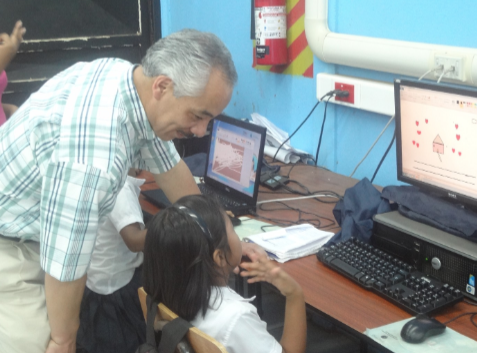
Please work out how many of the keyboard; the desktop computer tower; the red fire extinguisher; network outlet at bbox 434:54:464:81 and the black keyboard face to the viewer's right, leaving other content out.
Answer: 0

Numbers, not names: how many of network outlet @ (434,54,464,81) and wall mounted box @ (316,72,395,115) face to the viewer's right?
0

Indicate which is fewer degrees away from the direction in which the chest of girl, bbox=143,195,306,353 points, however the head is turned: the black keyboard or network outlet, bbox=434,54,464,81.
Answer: the network outlet

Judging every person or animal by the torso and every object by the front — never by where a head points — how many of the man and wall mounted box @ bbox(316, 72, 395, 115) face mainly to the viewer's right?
1

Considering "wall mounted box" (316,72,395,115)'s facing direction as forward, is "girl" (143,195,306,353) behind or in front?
in front

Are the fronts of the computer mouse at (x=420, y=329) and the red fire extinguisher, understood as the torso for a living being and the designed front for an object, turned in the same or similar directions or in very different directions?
very different directions

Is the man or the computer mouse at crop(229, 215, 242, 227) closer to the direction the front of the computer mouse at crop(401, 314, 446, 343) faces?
the computer mouse

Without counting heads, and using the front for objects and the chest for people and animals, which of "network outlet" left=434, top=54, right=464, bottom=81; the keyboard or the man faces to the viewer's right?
the man

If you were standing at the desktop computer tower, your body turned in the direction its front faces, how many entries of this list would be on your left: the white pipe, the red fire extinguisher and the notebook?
0

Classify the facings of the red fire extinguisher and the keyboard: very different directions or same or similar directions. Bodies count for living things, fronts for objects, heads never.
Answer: same or similar directions

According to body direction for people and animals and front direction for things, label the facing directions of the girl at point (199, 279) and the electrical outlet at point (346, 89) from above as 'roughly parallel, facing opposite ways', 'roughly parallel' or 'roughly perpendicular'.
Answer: roughly parallel, facing opposite ways

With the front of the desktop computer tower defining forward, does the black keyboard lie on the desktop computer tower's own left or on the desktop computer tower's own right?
on the desktop computer tower's own right

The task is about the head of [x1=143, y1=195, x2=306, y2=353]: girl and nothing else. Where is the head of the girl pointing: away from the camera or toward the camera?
away from the camera

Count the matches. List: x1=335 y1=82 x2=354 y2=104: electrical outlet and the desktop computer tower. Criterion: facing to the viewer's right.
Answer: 0

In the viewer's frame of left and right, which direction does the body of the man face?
facing to the right of the viewer
